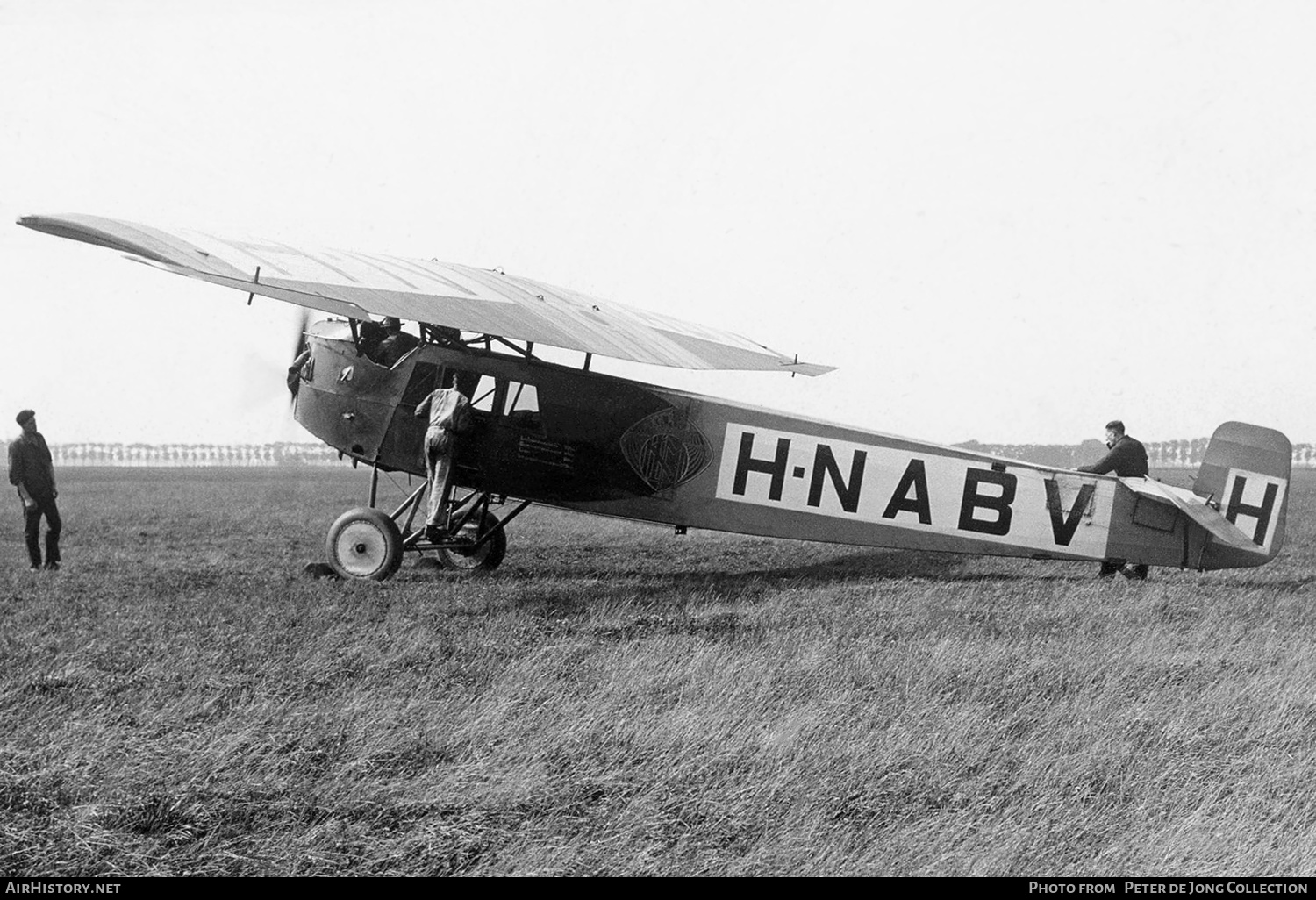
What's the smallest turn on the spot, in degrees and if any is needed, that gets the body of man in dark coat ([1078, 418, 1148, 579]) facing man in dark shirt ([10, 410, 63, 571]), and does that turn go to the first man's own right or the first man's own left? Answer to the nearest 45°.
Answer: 0° — they already face them

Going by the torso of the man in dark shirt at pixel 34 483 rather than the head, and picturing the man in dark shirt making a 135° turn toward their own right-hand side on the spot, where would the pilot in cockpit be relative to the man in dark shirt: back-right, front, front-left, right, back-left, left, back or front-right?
back-left

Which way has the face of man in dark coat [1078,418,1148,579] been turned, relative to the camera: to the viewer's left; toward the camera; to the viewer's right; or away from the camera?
to the viewer's left

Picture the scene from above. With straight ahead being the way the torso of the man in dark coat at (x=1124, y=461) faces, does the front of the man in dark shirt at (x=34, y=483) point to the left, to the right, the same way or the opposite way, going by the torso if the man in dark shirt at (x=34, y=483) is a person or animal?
the opposite way

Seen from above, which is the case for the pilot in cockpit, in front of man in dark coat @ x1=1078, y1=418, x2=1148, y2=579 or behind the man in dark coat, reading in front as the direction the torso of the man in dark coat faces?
in front

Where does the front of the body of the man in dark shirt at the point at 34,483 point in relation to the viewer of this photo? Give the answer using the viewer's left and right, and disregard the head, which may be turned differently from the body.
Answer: facing the viewer and to the right of the viewer

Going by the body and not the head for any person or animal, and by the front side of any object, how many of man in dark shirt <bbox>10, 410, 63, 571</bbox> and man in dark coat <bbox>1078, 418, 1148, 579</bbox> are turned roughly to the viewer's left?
1

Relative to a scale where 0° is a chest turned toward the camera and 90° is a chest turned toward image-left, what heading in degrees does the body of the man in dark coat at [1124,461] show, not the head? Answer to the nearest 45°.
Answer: approximately 90°
